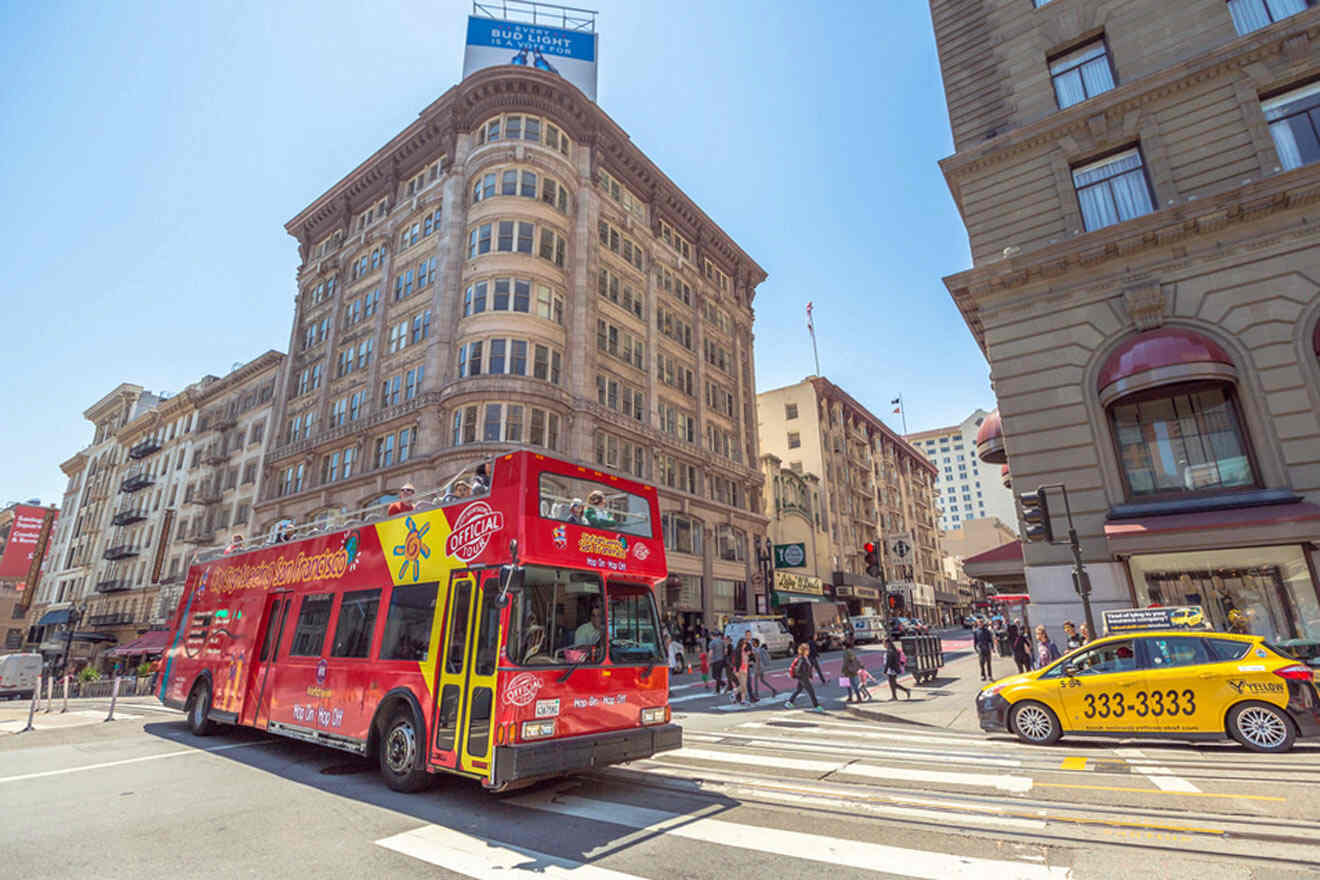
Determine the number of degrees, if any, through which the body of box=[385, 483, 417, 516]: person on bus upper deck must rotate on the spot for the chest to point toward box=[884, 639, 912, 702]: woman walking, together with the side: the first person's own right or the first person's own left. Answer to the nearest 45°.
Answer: approximately 45° to the first person's own left

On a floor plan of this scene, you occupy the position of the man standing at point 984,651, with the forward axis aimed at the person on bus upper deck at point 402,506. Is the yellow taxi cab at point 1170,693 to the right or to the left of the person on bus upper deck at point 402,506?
left

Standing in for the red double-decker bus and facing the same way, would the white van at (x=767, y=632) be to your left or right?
on your left

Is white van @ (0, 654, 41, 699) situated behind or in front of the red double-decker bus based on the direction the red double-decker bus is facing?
behind

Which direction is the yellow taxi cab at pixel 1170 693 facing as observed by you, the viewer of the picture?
facing to the left of the viewer

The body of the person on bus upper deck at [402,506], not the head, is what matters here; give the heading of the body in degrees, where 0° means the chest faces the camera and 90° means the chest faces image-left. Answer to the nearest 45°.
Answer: approximately 315°

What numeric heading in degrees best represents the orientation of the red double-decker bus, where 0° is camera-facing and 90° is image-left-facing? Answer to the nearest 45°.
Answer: approximately 315°

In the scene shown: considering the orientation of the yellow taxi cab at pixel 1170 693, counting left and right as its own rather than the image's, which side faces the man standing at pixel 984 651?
right
